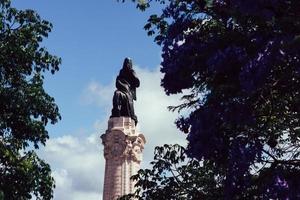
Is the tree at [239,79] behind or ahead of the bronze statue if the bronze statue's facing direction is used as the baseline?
ahead

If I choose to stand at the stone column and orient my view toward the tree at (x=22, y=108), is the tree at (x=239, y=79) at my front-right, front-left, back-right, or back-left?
front-left

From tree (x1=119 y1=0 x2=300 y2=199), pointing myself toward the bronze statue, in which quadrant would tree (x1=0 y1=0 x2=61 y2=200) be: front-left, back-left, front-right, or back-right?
front-left

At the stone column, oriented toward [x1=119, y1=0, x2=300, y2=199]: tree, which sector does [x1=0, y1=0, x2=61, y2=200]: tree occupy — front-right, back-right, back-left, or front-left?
front-right

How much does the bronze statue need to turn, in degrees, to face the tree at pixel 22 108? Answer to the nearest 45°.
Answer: approximately 45° to its right
